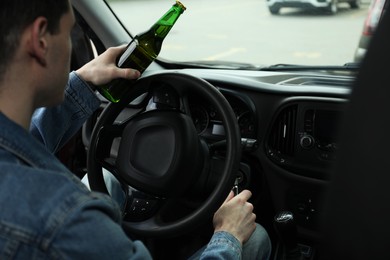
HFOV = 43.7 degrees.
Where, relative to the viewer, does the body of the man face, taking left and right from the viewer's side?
facing away from the viewer and to the right of the viewer

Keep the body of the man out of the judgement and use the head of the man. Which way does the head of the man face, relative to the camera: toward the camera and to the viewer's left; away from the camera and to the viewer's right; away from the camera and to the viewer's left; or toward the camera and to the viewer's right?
away from the camera and to the viewer's right
